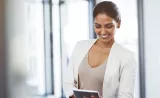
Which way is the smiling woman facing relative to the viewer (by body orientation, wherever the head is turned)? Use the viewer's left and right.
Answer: facing the viewer and to the left of the viewer

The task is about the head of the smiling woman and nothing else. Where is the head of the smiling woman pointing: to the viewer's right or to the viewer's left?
to the viewer's left
